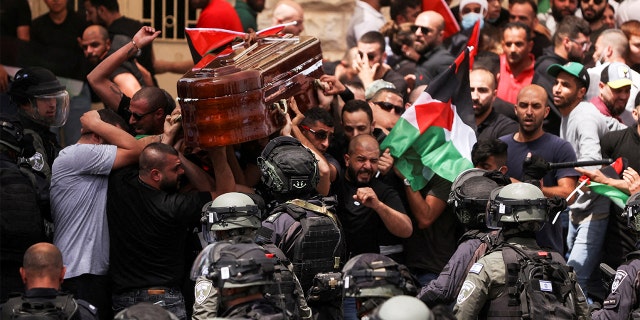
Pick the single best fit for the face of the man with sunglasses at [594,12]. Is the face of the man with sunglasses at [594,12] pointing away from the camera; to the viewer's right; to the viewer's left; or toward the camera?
toward the camera

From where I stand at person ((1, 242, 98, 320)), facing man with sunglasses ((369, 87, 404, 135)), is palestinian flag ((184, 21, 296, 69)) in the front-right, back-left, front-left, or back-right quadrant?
front-left

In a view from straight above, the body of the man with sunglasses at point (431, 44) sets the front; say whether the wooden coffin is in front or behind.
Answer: in front

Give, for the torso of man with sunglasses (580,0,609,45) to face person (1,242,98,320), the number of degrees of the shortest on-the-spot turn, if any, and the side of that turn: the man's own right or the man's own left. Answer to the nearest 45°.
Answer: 0° — they already face them

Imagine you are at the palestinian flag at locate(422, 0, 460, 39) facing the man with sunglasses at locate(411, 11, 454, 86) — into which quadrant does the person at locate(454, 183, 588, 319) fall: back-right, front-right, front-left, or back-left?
front-left

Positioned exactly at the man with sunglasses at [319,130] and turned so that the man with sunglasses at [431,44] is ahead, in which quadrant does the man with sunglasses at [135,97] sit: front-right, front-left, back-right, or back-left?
back-left

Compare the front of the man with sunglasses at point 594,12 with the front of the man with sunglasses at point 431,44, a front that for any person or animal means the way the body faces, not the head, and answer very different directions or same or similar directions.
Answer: same or similar directions

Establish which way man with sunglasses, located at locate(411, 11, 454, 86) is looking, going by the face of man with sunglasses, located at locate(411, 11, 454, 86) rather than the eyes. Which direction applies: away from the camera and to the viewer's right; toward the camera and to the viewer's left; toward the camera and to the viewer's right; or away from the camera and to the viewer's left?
toward the camera and to the viewer's left

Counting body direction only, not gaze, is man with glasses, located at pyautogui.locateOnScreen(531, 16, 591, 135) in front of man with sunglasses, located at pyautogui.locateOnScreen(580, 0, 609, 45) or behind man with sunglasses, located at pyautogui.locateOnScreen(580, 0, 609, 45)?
in front

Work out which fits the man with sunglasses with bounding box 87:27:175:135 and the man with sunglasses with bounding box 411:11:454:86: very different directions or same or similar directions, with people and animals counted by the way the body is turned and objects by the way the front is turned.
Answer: same or similar directions
